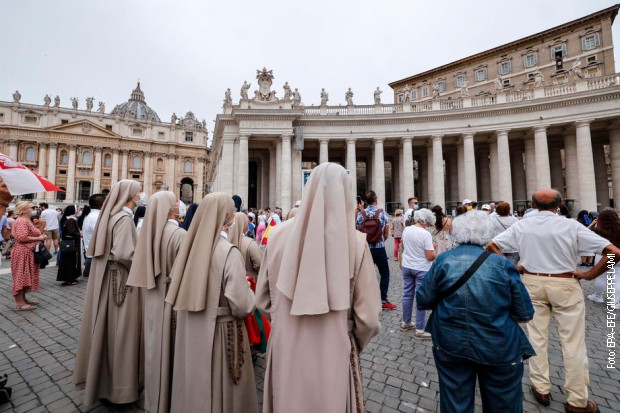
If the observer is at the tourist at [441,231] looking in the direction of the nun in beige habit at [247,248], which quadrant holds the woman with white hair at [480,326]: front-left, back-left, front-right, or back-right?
front-left

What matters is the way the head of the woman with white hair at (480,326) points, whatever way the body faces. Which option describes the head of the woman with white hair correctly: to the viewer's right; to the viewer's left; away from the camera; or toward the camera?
away from the camera

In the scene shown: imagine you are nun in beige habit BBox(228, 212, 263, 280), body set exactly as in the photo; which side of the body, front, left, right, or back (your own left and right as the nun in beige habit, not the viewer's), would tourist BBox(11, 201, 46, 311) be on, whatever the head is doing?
left

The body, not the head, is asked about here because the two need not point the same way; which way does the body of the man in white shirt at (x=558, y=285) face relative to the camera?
away from the camera

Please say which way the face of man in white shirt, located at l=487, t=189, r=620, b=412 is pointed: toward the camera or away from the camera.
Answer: away from the camera

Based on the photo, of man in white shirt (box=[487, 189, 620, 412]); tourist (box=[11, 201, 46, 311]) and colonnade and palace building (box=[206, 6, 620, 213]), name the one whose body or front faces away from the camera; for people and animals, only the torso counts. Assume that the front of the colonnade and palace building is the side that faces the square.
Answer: the man in white shirt

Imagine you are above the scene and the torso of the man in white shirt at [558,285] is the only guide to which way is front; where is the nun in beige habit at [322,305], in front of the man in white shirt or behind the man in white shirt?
behind

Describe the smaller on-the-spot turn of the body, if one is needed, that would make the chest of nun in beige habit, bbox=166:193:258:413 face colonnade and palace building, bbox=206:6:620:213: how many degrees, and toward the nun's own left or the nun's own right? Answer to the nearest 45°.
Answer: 0° — they already face it

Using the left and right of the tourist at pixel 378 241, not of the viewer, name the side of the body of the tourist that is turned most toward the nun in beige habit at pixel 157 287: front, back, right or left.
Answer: back
